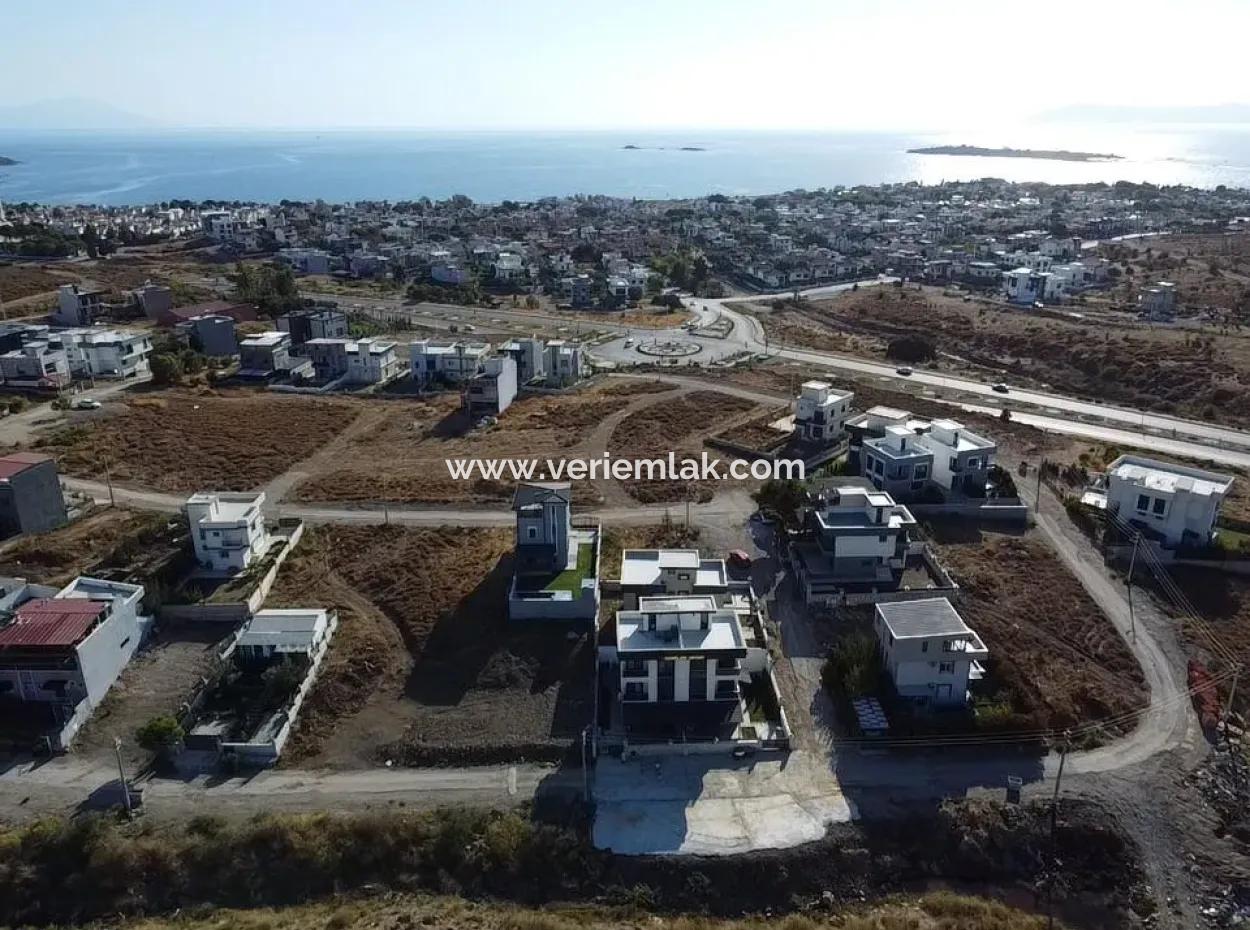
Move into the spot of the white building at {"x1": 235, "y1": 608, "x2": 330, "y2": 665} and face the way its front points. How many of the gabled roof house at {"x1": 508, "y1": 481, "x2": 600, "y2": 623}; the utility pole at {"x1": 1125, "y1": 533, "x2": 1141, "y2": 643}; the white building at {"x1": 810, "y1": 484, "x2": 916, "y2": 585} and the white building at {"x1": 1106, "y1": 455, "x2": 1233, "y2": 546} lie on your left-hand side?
4

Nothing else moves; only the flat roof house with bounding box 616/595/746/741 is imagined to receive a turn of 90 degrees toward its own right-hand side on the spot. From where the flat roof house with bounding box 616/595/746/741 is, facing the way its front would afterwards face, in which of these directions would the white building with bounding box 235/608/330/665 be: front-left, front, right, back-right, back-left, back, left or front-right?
front

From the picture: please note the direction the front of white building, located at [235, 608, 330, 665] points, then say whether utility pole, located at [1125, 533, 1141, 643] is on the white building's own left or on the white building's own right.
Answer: on the white building's own left

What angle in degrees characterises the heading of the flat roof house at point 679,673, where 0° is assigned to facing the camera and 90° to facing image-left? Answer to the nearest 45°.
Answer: approximately 0°

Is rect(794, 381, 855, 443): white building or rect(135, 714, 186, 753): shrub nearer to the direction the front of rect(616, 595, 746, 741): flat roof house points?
the shrub

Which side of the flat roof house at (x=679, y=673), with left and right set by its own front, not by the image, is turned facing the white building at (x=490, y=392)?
back

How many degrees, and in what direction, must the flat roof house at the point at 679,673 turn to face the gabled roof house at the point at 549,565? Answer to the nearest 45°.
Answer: approximately 135° to its right

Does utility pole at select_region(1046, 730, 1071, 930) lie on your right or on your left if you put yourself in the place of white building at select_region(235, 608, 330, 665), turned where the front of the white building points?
on your left

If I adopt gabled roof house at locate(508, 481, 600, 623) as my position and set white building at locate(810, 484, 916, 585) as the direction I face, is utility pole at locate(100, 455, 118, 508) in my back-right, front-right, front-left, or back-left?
back-left

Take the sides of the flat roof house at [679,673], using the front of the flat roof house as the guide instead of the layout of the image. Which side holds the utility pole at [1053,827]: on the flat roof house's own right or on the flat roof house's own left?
on the flat roof house's own left

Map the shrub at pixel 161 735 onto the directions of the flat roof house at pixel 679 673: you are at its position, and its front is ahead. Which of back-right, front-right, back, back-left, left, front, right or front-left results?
right

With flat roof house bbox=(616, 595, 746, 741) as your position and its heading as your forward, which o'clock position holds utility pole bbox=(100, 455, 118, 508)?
The utility pole is roughly at 4 o'clock from the flat roof house.

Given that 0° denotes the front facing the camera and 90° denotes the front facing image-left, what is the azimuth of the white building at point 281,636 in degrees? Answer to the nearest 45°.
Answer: approximately 0°

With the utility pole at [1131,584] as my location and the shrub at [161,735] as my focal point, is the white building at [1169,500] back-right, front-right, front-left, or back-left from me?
back-right
